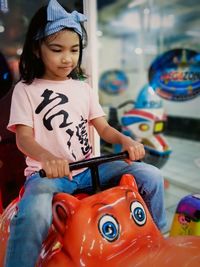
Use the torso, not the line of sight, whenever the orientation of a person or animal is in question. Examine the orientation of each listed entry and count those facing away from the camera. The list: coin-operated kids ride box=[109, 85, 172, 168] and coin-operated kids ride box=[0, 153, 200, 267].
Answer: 0

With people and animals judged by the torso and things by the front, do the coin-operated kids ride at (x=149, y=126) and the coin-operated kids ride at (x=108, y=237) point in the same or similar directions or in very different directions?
same or similar directions

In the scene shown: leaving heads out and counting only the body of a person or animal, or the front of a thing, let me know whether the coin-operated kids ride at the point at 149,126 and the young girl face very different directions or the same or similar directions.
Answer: same or similar directions

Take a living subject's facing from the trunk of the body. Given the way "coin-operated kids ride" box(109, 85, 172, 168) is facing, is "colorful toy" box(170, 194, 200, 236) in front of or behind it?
in front

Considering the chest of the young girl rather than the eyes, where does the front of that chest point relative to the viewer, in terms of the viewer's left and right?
facing the viewer and to the right of the viewer

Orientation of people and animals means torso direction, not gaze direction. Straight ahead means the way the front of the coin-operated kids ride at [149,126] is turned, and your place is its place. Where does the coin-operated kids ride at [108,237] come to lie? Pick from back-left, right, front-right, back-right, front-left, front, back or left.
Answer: front-right

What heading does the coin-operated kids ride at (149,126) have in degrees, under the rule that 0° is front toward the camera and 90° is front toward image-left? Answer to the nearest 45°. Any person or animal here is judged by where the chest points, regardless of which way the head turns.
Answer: approximately 315°

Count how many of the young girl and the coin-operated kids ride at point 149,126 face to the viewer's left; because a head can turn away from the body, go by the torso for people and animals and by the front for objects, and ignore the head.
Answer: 0

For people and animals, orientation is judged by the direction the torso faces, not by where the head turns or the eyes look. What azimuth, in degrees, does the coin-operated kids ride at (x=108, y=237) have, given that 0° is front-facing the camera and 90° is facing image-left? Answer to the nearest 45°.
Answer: approximately 315°
